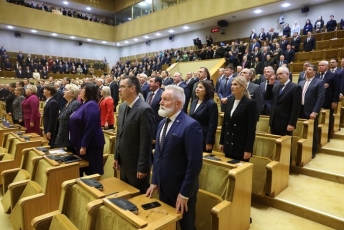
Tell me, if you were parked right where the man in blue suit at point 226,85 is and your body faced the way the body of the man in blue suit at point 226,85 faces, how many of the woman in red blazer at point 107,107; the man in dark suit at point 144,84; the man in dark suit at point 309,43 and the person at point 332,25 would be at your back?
2

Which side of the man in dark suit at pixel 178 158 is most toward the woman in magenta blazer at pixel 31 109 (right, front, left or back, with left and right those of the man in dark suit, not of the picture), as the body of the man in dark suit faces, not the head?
right

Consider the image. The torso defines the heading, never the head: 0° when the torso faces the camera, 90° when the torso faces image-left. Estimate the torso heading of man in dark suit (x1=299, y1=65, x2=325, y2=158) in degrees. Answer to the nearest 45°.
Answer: approximately 45°

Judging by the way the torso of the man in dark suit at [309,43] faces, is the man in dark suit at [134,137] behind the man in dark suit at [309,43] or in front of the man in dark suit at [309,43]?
in front

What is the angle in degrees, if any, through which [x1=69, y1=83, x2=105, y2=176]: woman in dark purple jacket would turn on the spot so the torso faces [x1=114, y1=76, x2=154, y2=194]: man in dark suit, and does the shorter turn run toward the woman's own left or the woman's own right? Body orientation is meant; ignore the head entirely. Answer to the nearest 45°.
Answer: approximately 135° to the woman's own left

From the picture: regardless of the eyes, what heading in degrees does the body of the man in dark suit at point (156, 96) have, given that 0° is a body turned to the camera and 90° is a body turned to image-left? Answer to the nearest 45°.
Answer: approximately 45°

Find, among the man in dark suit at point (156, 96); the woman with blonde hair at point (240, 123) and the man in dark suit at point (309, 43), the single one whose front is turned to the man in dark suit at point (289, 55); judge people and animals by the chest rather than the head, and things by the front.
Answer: the man in dark suit at point (309, 43)

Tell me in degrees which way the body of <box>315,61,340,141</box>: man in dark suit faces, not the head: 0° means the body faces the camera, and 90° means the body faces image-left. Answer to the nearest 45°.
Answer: approximately 45°
